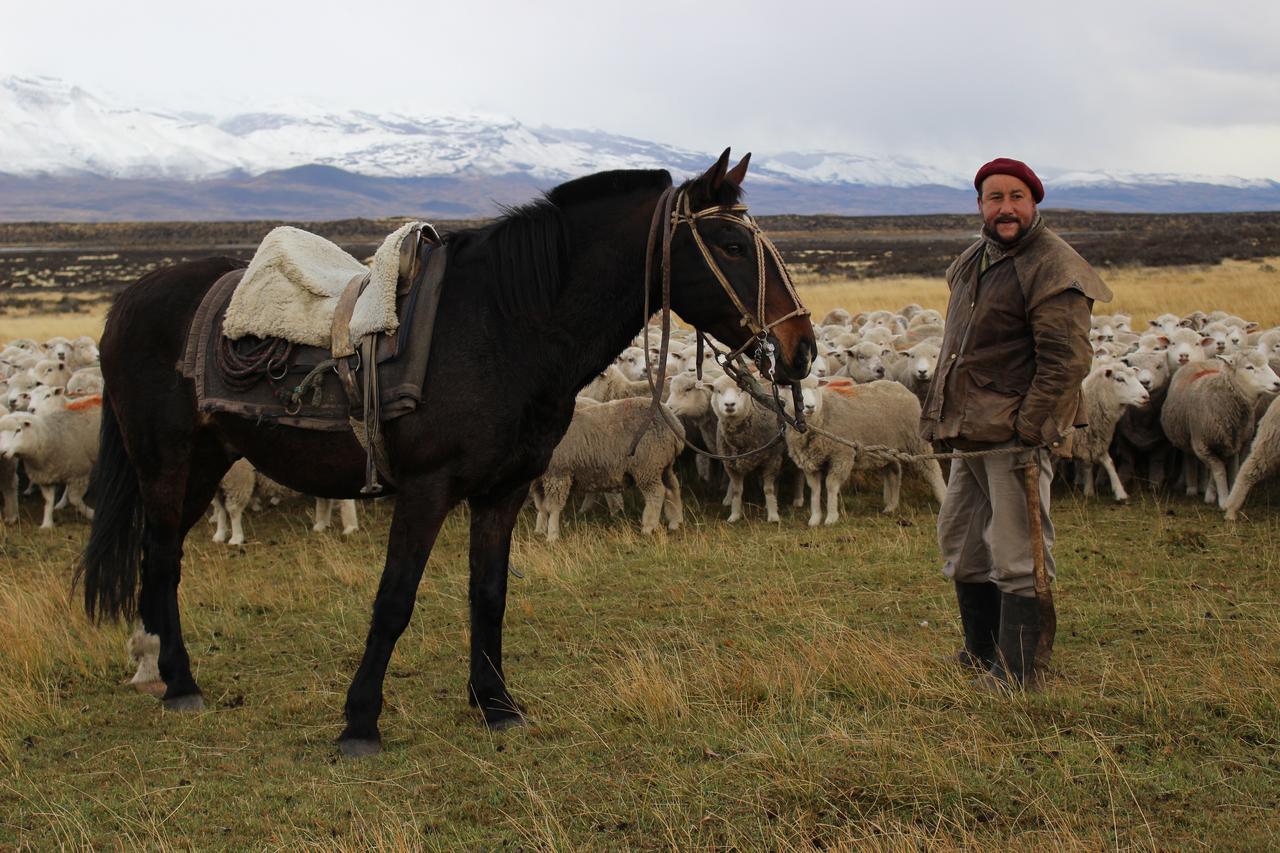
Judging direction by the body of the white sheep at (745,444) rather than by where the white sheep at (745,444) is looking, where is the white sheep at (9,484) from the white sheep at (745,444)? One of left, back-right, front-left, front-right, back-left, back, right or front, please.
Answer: front-right

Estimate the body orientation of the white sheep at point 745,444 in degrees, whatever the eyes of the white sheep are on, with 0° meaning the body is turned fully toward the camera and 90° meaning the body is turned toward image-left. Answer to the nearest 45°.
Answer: approximately 45°

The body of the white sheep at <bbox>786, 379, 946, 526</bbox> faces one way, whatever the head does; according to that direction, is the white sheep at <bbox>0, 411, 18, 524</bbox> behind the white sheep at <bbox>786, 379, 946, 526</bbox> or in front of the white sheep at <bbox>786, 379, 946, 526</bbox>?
in front

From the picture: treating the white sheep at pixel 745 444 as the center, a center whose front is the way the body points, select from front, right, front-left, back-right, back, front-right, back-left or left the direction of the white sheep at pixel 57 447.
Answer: front-right

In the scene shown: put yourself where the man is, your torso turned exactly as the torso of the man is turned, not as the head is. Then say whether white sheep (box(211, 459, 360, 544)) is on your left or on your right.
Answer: on your right

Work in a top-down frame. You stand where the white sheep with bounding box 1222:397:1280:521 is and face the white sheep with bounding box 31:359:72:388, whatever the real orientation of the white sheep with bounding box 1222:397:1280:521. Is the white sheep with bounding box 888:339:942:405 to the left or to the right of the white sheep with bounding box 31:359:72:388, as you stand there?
right
